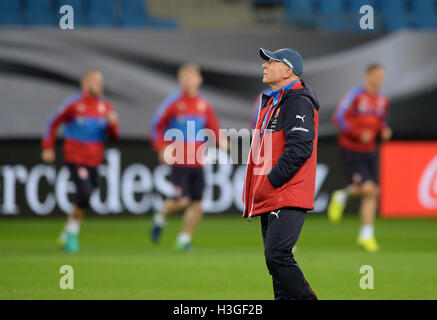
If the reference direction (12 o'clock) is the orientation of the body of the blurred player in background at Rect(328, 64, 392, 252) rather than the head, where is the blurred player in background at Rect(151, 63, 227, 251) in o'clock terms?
the blurred player in background at Rect(151, 63, 227, 251) is roughly at 4 o'clock from the blurred player in background at Rect(328, 64, 392, 252).

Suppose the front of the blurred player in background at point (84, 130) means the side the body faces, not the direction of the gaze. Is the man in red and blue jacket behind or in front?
in front

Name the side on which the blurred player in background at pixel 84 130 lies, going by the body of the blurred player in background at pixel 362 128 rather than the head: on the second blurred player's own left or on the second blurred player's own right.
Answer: on the second blurred player's own right

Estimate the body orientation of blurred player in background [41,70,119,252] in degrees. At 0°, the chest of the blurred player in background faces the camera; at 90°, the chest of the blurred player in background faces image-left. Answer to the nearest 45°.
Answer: approximately 315°

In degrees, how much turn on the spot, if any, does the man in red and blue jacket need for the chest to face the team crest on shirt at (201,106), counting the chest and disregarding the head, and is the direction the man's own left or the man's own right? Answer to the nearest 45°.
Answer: approximately 90° to the man's own right

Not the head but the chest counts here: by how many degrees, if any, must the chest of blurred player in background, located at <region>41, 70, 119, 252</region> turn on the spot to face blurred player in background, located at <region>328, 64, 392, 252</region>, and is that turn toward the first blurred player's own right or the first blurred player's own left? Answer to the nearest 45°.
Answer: approximately 45° to the first blurred player's own left

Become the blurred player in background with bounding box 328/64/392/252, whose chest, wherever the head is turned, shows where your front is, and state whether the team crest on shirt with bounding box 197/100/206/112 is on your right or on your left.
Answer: on your right
